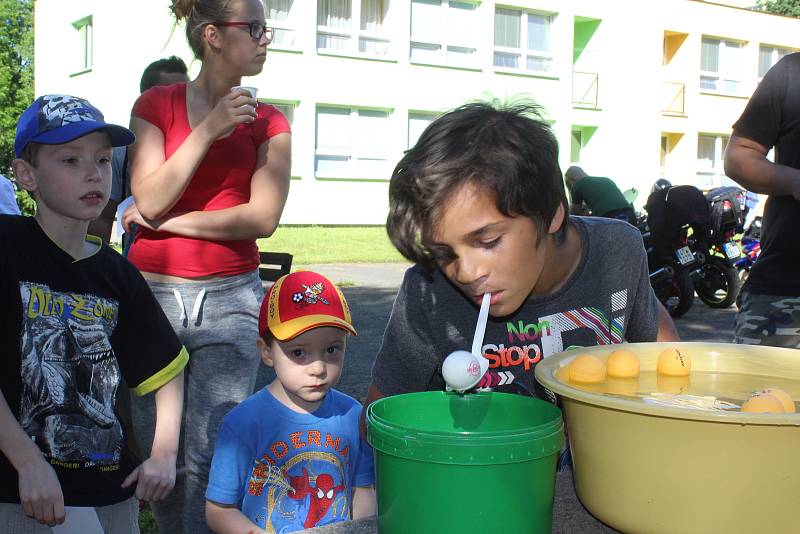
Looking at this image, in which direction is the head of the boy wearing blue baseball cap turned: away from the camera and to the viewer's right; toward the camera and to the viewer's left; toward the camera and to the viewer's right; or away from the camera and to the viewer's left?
toward the camera and to the viewer's right

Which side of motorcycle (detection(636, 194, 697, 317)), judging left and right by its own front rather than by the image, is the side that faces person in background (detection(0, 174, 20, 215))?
left

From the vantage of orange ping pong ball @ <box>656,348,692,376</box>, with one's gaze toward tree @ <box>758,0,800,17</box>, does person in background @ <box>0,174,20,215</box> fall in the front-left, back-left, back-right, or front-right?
front-left

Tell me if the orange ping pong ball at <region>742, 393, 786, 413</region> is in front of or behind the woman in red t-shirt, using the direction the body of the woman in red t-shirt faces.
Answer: in front

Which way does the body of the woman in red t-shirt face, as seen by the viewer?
toward the camera

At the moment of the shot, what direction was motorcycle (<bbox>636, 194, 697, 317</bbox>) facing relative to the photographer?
facing away from the viewer and to the left of the viewer

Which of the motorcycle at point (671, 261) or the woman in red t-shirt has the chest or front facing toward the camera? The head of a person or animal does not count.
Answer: the woman in red t-shirt

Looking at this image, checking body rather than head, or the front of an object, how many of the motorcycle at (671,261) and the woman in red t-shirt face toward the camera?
1

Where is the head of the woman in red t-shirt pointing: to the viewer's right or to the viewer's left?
to the viewer's right

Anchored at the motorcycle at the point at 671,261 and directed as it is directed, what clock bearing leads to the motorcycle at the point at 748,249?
the motorcycle at the point at 748,249 is roughly at 2 o'clock from the motorcycle at the point at 671,261.

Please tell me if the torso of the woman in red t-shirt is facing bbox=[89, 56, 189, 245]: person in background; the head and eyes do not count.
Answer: no

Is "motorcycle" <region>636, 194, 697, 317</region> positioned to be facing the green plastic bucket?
no

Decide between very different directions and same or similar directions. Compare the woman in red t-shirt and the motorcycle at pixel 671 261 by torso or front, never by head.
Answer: very different directions

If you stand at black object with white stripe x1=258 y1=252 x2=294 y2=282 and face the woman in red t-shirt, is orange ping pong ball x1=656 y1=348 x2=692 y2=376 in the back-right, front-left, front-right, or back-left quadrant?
front-left

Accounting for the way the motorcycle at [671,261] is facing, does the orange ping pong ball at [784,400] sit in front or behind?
behind
